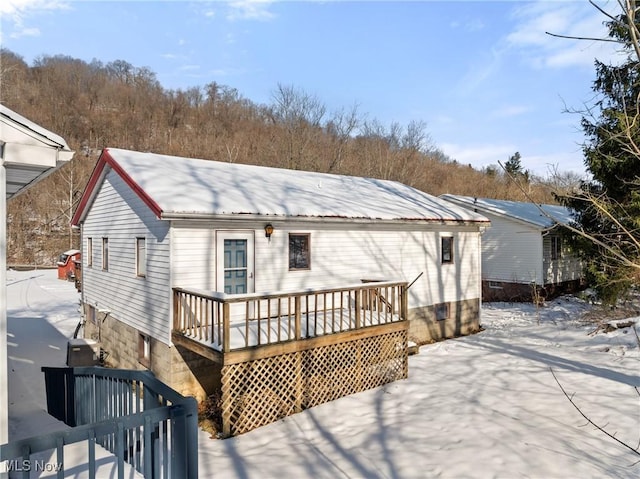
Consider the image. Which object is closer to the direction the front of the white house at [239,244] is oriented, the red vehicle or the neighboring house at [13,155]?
the neighboring house

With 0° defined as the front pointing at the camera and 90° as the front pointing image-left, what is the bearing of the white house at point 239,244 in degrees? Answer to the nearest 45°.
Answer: approximately 315°

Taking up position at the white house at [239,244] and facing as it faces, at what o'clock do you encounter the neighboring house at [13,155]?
The neighboring house is roughly at 2 o'clock from the white house.

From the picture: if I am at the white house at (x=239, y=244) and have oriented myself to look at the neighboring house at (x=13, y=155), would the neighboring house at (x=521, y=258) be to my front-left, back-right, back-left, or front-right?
back-left

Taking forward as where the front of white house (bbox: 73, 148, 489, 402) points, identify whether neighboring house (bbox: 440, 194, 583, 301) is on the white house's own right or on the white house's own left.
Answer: on the white house's own left
